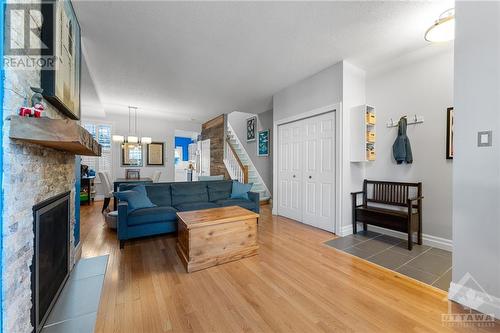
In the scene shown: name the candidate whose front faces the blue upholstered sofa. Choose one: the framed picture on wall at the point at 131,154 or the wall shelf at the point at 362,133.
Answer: the framed picture on wall

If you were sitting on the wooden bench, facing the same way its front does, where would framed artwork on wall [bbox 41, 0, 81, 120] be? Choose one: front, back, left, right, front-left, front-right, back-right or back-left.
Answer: front

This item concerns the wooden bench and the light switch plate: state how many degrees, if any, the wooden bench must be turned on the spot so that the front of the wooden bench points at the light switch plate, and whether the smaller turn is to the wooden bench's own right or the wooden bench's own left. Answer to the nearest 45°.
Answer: approximately 45° to the wooden bench's own left

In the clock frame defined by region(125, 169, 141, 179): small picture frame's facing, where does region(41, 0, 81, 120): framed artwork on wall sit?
The framed artwork on wall is roughly at 12 o'clock from the small picture frame.

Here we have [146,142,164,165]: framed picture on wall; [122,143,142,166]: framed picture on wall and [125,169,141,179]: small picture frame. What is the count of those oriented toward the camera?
3

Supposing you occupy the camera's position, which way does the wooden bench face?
facing the viewer and to the left of the viewer

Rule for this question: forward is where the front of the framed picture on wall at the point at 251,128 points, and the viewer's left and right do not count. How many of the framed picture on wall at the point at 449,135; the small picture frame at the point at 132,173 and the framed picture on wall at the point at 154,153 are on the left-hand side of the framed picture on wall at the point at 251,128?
1

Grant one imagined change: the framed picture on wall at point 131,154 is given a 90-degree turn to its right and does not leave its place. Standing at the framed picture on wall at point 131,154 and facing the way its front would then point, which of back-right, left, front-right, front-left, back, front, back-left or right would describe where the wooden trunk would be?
left

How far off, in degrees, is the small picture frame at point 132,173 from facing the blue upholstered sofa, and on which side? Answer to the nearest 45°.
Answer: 0° — it already faces it

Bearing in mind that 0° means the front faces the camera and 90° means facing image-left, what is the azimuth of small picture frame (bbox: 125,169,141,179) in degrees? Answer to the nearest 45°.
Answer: approximately 0°

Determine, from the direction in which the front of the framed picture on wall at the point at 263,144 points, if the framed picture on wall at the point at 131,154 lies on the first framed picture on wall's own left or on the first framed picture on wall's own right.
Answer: on the first framed picture on wall's own right

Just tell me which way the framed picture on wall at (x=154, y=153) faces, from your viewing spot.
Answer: facing the viewer

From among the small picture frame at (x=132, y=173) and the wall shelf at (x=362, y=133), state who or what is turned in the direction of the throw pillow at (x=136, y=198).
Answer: the small picture frame

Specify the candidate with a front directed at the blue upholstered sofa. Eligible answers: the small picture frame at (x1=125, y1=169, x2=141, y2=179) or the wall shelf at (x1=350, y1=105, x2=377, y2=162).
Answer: the small picture frame

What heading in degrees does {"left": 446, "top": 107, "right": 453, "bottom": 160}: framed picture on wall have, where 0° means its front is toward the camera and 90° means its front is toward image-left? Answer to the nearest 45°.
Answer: approximately 45°

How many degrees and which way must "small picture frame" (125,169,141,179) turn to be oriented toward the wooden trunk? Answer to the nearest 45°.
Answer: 0° — it already faces it

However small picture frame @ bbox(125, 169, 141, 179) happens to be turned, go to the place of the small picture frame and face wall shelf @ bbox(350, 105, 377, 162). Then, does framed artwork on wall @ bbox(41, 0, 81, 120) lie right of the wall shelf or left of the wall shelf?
right
